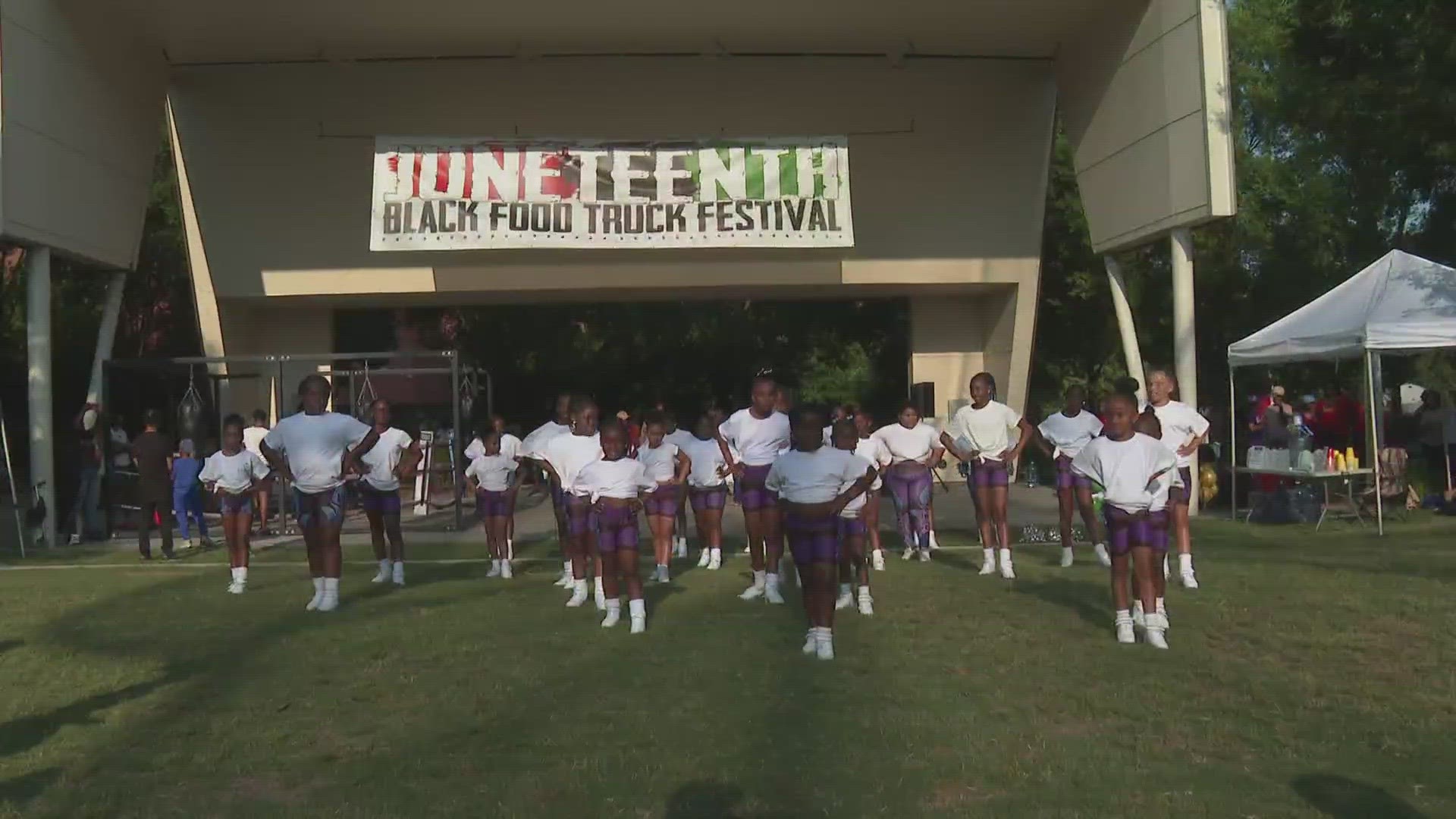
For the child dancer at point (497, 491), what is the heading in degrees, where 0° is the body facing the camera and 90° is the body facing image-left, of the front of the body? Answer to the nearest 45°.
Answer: approximately 0°

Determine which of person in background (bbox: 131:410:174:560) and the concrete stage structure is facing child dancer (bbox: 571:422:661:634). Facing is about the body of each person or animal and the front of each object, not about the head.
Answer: the concrete stage structure

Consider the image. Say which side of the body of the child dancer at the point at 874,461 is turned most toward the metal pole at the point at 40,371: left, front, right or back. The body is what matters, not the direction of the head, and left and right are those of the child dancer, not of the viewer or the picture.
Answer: right

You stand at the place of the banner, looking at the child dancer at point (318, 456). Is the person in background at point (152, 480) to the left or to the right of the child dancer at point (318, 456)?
right

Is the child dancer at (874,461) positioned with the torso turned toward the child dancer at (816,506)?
yes

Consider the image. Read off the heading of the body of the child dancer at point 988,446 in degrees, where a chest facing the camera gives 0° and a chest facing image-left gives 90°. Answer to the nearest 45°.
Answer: approximately 0°

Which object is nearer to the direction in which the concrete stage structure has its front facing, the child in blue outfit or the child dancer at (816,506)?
the child dancer

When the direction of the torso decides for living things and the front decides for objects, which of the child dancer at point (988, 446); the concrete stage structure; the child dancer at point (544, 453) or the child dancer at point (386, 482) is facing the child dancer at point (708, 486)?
the concrete stage structure
